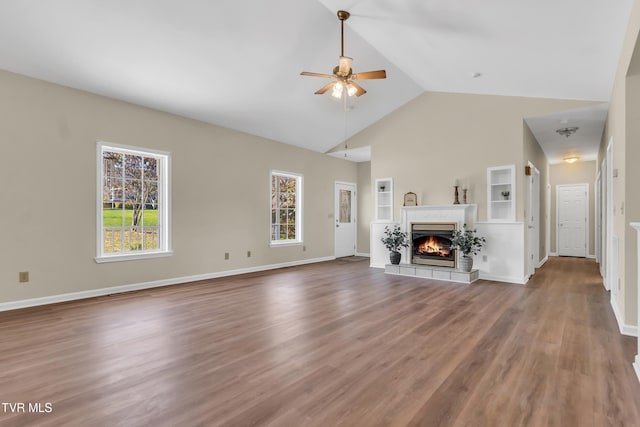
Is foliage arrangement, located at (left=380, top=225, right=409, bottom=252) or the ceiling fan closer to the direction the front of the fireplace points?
the ceiling fan

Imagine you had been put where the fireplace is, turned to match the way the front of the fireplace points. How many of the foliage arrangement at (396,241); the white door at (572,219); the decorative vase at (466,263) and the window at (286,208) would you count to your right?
2

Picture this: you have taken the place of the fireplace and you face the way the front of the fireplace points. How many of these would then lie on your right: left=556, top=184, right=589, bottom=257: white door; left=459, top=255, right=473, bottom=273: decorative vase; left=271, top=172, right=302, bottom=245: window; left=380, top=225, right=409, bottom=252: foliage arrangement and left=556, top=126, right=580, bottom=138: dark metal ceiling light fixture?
2

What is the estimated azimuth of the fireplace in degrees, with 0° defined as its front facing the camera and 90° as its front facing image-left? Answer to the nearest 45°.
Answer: approximately 0°

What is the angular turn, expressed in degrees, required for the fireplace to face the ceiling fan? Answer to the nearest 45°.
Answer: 0° — it already faces it

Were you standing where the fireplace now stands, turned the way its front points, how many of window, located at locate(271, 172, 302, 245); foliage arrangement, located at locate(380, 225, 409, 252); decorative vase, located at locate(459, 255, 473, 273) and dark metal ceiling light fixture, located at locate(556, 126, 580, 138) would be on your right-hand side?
2

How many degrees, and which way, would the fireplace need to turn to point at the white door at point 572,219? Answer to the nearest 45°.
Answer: approximately 135° to its left

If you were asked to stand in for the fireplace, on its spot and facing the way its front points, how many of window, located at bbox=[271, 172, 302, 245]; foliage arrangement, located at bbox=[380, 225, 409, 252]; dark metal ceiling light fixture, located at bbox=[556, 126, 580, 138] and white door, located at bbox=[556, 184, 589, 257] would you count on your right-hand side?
2

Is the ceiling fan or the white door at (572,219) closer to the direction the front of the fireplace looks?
the ceiling fan

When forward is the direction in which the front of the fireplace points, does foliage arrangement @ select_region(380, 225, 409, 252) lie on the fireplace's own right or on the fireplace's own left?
on the fireplace's own right

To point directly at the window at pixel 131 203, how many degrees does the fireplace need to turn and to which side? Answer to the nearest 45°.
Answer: approximately 45° to its right

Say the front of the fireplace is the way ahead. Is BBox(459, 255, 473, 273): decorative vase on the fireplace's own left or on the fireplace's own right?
on the fireplace's own left

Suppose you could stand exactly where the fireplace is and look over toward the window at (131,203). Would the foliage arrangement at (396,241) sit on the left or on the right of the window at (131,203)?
right

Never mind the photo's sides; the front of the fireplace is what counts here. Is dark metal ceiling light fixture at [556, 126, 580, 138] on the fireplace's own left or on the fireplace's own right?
on the fireplace's own left
